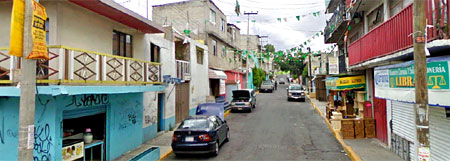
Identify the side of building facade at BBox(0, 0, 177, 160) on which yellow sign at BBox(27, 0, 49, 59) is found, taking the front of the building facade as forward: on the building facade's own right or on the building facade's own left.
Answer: on the building facade's own right

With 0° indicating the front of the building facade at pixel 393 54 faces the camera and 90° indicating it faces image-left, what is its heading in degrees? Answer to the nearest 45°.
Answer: approximately 45°

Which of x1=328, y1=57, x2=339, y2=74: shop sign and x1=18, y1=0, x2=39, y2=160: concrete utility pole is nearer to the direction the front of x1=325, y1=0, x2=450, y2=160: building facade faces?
the concrete utility pole

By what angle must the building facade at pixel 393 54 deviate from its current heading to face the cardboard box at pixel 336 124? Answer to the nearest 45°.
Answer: approximately 90° to its right

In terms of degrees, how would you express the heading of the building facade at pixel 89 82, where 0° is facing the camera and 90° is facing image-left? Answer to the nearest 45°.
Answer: approximately 315°
